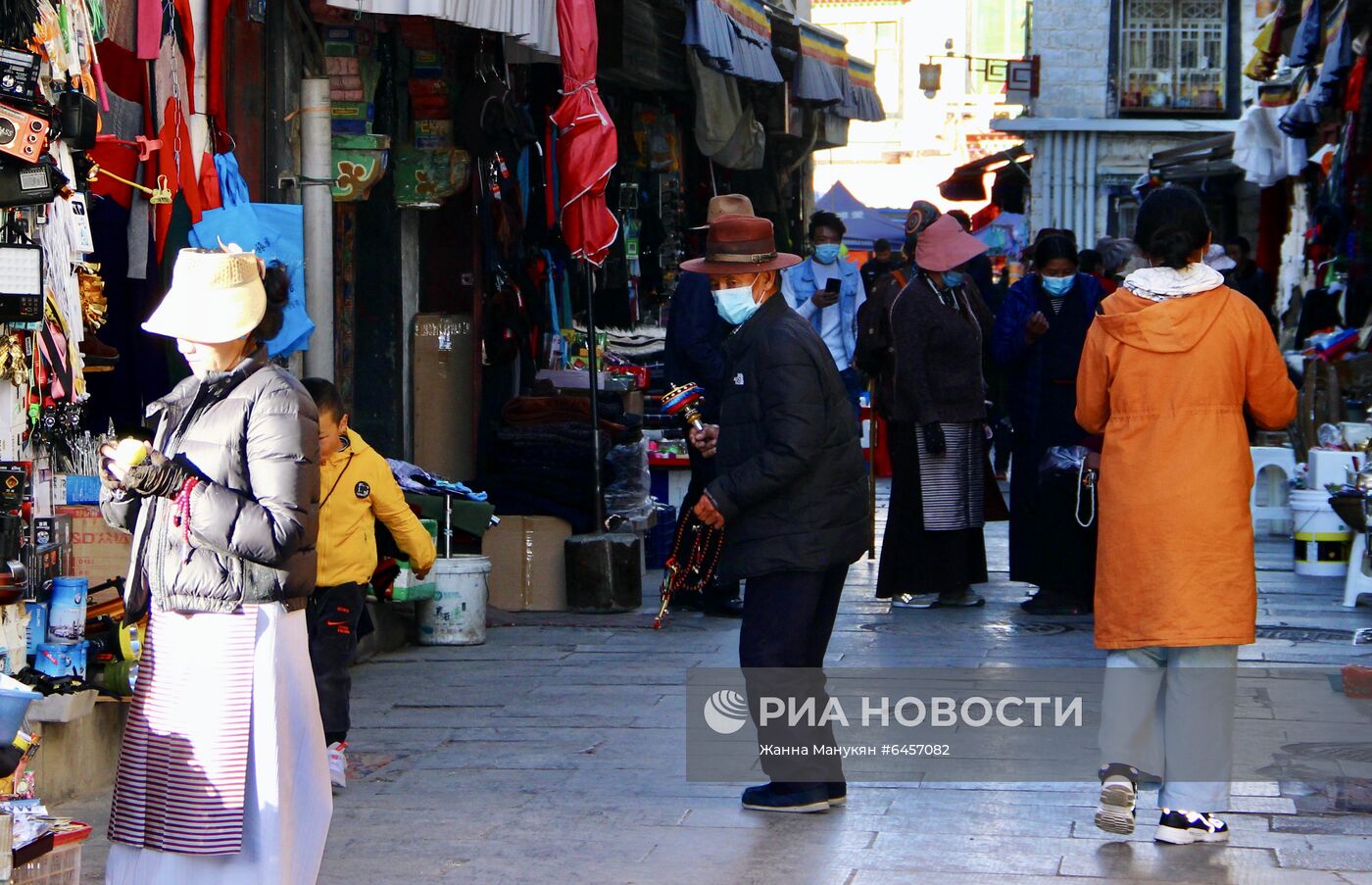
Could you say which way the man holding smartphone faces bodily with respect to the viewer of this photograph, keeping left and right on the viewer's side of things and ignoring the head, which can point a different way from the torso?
facing the viewer

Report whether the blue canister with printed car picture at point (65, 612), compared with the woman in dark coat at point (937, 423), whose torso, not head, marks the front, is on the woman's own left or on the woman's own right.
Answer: on the woman's own right

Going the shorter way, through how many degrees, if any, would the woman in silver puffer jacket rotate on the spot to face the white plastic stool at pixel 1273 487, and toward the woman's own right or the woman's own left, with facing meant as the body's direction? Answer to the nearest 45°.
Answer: approximately 180°

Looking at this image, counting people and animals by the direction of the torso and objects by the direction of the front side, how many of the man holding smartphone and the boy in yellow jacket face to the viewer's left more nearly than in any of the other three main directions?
0

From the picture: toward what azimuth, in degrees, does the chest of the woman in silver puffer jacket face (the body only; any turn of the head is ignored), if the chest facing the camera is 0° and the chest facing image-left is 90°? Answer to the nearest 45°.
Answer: approximately 45°

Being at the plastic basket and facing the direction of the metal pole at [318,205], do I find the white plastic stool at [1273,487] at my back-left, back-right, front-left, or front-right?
front-right

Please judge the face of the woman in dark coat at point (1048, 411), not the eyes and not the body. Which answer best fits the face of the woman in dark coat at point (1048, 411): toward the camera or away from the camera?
toward the camera

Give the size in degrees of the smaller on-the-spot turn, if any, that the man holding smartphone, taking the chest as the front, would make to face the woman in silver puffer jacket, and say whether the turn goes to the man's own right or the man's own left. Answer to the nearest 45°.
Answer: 0° — they already face them

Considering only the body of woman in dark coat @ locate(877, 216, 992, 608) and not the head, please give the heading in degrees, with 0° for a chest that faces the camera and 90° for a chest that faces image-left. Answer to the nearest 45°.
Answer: approximately 315°

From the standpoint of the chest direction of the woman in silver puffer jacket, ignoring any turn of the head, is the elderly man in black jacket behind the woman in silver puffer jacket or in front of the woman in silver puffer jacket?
behind

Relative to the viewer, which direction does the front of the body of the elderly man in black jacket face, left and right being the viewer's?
facing to the left of the viewer

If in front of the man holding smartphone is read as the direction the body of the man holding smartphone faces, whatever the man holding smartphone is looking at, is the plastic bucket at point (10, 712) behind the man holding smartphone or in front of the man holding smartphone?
in front

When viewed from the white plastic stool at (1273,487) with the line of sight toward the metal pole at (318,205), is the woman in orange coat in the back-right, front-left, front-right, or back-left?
front-left

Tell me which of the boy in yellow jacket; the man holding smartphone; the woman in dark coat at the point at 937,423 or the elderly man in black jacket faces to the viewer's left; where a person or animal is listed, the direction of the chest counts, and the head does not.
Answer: the elderly man in black jacket

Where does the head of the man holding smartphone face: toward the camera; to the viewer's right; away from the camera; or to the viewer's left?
toward the camera

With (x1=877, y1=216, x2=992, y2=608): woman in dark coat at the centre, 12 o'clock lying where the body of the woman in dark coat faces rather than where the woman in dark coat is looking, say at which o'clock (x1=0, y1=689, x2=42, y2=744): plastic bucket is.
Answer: The plastic bucket is roughly at 2 o'clock from the woman in dark coat.
